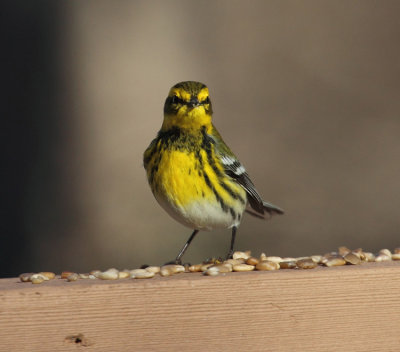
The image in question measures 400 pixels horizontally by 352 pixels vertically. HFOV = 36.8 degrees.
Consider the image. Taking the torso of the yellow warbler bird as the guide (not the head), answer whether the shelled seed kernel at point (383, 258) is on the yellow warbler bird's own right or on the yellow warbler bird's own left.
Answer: on the yellow warbler bird's own left

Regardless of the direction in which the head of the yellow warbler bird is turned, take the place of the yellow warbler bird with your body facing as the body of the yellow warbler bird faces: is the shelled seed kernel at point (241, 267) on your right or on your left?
on your left

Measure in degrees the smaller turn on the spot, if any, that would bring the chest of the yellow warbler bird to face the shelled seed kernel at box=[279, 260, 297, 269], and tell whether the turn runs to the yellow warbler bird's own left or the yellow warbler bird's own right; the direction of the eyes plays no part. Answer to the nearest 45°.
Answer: approximately 90° to the yellow warbler bird's own left

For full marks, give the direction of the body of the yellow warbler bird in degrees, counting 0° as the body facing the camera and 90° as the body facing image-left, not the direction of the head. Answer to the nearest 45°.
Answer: approximately 45°

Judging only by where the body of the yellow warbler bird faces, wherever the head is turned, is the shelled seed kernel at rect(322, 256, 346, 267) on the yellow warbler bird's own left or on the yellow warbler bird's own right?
on the yellow warbler bird's own left
